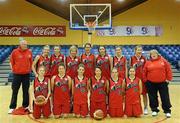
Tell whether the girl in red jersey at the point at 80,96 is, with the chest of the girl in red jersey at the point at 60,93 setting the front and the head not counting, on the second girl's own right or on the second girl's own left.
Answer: on the second girl's own left

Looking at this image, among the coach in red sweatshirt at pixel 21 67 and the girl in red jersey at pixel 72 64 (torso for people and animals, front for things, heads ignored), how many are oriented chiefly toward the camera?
2

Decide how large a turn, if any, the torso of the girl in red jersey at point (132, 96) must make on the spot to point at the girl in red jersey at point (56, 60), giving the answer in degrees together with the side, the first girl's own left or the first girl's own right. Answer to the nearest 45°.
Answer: approximately 90° to the first girl's own right

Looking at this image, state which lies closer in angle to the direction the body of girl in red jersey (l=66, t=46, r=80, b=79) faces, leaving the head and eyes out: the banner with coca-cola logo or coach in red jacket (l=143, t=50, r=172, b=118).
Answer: the coach in red jacket

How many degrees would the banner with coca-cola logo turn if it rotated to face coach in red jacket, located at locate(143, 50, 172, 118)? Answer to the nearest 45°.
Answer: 0° — it already faces them

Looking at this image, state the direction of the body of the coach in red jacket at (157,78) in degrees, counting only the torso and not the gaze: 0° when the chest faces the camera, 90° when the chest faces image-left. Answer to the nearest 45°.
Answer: approximately 0°

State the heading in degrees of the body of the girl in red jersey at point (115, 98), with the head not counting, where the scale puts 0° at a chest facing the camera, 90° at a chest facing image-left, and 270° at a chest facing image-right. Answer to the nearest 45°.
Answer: approximately 0°

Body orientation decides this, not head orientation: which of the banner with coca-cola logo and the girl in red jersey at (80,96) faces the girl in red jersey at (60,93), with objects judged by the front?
the banner with coca-cola logo
